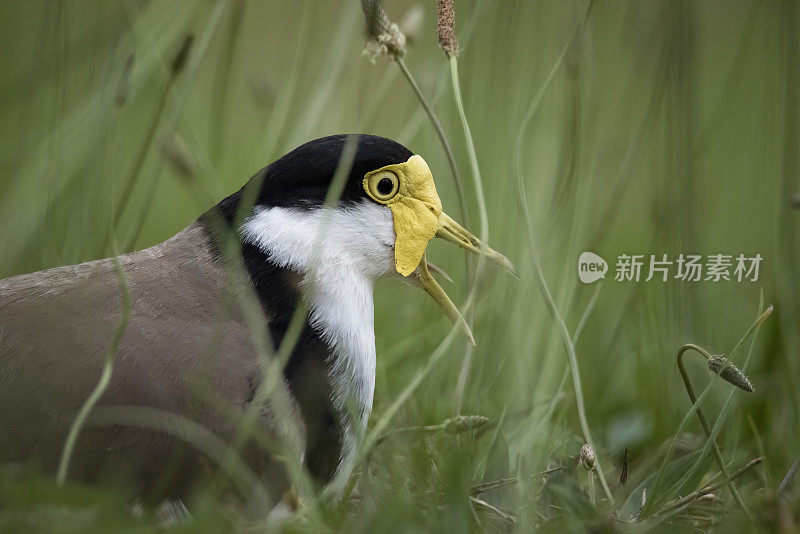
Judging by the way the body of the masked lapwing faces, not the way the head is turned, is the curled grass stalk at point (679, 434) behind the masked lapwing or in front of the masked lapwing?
in front

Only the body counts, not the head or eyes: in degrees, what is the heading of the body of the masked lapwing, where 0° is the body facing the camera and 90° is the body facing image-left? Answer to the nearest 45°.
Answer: approximately 270°
